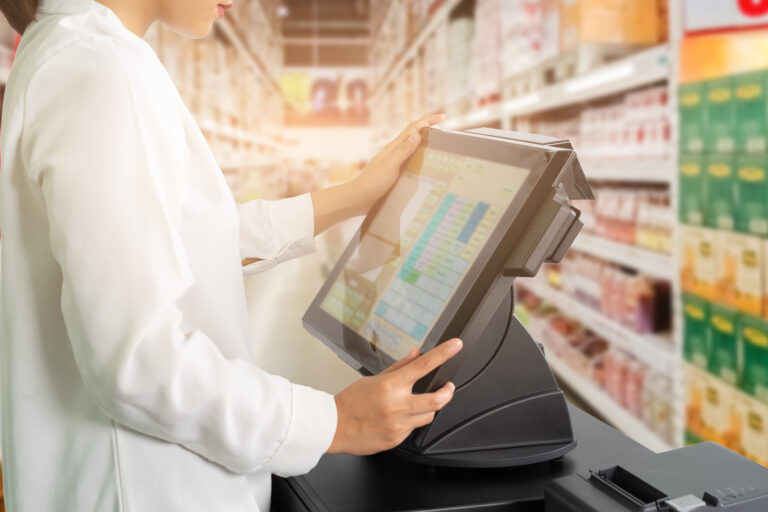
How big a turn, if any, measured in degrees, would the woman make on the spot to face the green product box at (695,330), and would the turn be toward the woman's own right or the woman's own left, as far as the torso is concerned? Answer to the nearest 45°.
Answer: approximately 45° to the woman's own left

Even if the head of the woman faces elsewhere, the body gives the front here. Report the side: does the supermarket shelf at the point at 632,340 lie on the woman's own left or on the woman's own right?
on the woman's own left

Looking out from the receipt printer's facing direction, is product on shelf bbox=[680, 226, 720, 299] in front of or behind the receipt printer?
behind

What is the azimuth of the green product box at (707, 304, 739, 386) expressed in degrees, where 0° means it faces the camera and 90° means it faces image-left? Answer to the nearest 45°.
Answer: approximately 45°

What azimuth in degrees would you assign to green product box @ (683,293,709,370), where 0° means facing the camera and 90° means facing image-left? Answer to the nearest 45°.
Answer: approximately 45°

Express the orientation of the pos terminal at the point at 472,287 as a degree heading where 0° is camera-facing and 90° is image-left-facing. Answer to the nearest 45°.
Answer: approximately 45°
